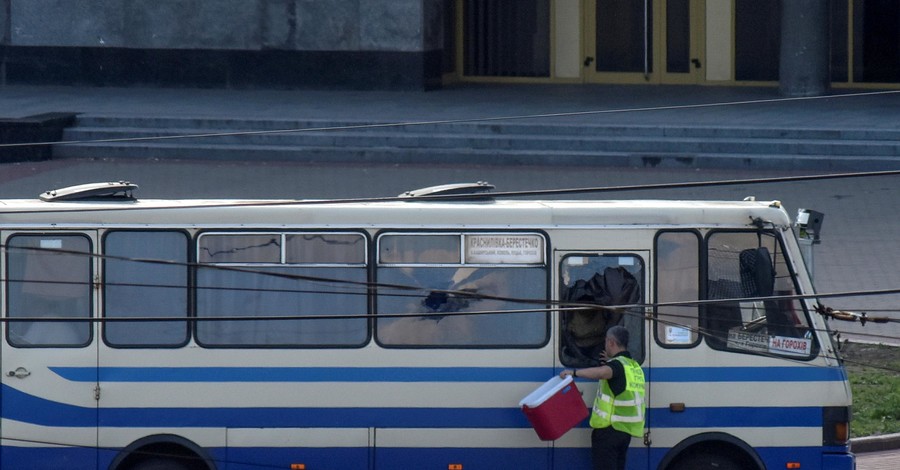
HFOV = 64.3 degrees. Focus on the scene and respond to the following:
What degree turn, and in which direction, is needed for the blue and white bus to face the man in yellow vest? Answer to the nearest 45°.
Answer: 0° — it already faces them

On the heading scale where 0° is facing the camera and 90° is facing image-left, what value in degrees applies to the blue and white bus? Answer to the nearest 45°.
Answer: approximately 270°
